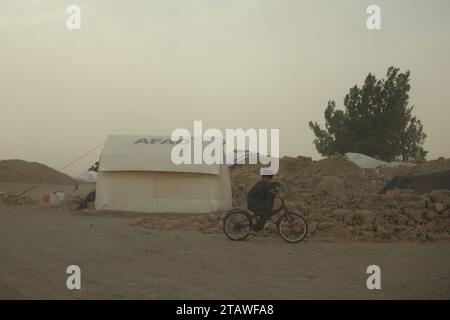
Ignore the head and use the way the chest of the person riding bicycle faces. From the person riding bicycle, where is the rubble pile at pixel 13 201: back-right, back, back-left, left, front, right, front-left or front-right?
back-left

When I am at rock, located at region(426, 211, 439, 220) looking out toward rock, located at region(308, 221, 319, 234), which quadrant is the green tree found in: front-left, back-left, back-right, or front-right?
back-right

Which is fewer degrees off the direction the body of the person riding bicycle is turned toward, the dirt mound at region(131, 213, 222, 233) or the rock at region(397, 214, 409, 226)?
the rock

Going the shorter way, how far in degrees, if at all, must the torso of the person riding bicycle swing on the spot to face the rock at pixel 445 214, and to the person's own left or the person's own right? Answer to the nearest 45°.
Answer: approximately 45° to the person's own left

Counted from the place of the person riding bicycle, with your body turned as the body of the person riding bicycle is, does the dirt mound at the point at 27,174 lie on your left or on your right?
on your left

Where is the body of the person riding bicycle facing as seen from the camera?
to the viewer's right

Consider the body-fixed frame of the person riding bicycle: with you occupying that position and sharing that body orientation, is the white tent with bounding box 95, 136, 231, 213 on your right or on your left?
on your left

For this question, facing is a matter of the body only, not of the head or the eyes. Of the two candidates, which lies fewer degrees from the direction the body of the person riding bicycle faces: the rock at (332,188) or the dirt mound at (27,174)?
the rock
